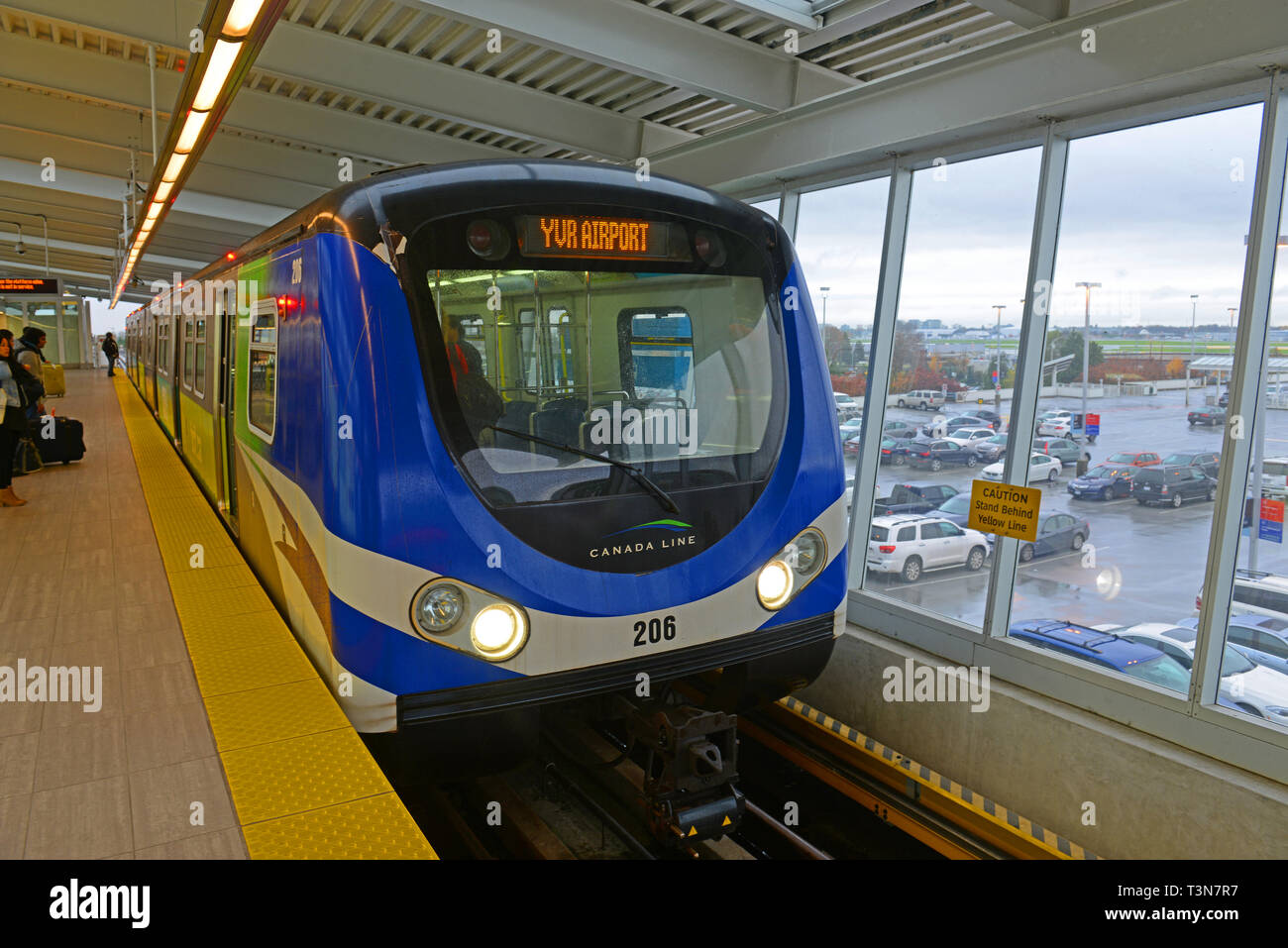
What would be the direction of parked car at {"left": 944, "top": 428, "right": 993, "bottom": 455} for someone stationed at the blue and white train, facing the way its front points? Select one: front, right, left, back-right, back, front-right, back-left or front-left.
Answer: left

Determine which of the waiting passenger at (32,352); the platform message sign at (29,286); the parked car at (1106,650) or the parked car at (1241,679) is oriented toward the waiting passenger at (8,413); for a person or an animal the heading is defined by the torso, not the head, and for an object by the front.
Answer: the platform message sign

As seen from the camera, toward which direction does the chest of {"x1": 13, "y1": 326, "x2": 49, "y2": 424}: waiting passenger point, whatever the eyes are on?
to the viewer's right

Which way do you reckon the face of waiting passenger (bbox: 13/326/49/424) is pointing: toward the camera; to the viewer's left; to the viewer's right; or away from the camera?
to the viewer's right

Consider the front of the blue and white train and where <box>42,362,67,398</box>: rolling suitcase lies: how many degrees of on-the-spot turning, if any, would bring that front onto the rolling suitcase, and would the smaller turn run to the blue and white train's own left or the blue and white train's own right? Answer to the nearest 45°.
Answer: approximately 180°

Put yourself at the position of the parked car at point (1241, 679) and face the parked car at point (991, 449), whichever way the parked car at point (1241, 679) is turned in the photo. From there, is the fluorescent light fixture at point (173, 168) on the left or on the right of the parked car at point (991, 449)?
left

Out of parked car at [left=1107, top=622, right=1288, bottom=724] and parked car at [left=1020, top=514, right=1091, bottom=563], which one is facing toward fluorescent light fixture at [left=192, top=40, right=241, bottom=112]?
parked car at [left=1020, top=514, right=1091, bottom=563]

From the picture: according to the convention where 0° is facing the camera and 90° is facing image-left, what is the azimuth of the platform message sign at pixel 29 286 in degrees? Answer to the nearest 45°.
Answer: approximately 0°

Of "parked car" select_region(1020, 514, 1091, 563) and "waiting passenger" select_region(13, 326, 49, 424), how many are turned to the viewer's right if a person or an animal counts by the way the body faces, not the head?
1

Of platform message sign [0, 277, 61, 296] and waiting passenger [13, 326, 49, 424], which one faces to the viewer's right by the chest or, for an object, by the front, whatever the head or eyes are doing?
the waiting passenger
